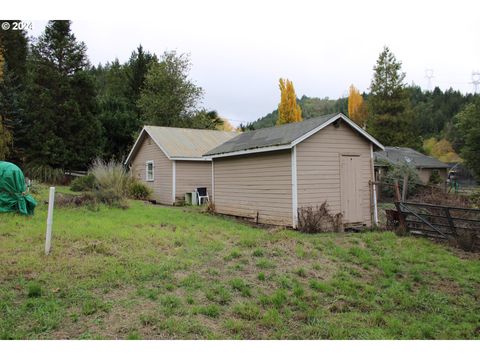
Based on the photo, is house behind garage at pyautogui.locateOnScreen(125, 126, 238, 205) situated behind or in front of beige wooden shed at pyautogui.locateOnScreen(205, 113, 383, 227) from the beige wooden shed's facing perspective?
behind

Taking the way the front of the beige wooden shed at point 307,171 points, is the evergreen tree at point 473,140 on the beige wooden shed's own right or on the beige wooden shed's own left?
on the beige wooden shed's own left

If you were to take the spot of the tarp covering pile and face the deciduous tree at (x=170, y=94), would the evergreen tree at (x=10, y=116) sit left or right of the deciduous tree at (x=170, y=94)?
left

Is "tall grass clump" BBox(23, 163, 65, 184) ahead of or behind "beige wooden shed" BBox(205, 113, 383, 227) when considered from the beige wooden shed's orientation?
behind

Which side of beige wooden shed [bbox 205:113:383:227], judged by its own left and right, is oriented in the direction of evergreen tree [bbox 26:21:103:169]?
back

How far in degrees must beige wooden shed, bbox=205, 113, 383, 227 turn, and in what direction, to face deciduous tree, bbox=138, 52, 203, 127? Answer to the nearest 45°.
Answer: approximately 180°

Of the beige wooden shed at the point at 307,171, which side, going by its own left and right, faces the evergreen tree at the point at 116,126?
back

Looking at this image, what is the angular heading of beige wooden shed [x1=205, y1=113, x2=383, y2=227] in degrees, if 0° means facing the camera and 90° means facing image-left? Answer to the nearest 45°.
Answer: approximately 315°
